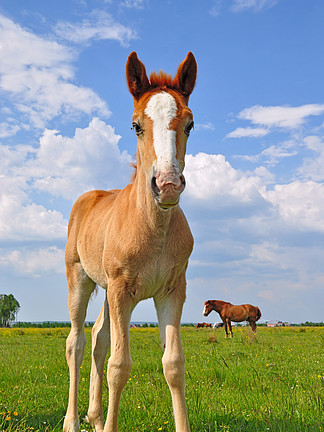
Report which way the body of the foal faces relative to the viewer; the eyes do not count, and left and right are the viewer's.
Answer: facing the viewer and to the right of the viewer

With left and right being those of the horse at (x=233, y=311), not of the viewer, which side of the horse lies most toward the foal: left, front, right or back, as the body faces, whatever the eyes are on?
left

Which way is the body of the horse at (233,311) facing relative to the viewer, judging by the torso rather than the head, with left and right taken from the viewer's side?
facing to the left of the viewer

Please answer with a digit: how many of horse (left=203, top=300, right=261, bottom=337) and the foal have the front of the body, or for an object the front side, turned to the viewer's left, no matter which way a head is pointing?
1

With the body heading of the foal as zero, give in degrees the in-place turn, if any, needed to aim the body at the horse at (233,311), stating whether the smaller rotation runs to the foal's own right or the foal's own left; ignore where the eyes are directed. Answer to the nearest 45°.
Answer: approximately 135° to the foal's own left
